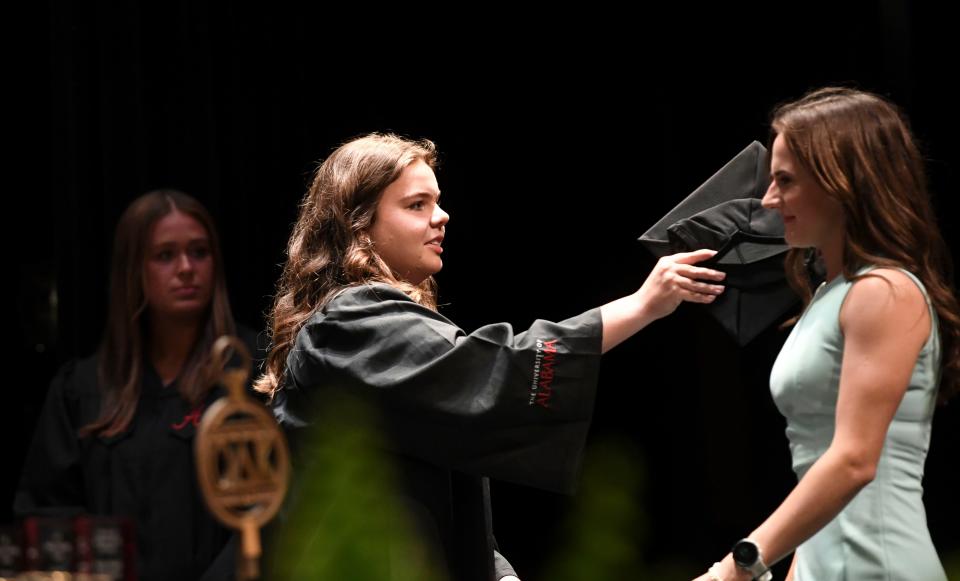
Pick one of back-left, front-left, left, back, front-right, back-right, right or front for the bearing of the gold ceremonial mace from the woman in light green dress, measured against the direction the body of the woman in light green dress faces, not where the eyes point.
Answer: front-left

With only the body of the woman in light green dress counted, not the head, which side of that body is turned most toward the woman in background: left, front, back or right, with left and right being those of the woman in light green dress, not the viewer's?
front

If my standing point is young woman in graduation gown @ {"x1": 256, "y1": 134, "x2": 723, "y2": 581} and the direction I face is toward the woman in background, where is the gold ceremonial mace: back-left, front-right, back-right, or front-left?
back-left

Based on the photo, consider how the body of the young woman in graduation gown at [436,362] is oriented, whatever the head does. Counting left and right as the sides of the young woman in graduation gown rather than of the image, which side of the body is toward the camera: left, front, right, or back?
right

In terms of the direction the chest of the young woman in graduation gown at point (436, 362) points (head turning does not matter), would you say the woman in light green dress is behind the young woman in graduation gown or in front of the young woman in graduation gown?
in front

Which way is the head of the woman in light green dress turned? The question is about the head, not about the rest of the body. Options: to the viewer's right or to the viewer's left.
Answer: to the viewer's left

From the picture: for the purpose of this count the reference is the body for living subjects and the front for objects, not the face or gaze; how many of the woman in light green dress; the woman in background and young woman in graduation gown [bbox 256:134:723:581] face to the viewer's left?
1

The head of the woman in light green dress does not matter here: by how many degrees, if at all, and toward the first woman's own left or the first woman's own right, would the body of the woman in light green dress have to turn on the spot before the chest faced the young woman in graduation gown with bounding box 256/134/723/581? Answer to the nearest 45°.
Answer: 0° — they already face them

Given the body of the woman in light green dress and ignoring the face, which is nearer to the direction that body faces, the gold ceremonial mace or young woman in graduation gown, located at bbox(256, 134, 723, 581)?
the young woman in graduation gown

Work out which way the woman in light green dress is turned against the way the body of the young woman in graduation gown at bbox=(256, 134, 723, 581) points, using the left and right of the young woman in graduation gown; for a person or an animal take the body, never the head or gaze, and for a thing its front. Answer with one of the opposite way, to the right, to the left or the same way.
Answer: the opposite way

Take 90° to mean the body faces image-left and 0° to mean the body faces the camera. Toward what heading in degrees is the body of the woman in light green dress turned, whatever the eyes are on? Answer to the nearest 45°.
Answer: approximately 90°

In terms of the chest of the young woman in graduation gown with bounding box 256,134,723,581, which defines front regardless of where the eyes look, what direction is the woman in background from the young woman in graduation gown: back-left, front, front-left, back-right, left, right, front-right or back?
back-left
